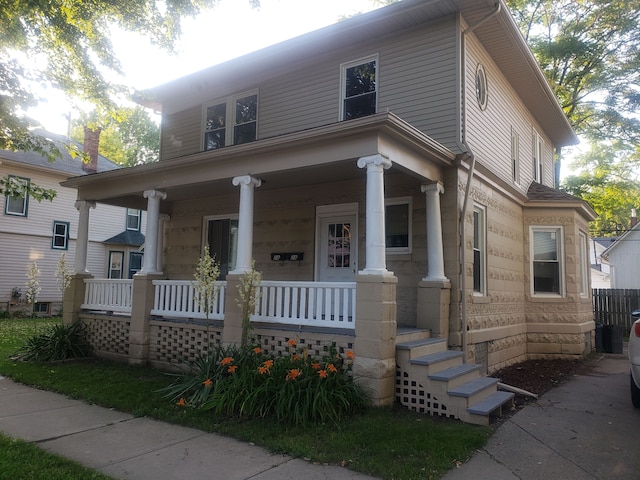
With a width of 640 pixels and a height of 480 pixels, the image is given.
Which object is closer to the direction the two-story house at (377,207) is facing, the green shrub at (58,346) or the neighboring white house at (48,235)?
the green shrub

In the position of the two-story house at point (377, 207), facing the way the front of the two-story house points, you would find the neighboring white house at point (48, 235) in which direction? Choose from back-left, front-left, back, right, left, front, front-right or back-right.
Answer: right

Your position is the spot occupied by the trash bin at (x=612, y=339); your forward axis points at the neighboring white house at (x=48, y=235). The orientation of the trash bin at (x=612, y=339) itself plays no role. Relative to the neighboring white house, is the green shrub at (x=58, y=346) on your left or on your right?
left

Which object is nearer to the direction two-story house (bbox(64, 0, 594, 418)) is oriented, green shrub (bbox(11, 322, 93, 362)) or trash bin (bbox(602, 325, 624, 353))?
the green shrub

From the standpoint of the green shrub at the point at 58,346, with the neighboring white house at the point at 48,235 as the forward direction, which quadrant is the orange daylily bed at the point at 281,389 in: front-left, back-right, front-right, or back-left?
back-right

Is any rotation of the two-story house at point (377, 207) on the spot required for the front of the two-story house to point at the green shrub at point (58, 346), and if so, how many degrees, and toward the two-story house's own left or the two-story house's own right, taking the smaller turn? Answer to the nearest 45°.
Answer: approximately 45° to the two-story house's own right

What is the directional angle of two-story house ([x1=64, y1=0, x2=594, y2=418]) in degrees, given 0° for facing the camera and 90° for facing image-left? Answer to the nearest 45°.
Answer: approximately 45°

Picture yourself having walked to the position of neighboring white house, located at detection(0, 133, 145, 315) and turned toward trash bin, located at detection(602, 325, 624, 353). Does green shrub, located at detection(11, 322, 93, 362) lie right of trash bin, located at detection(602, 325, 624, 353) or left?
right

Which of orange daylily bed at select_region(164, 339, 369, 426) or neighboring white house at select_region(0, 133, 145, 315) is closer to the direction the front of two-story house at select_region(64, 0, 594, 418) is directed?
the orange daylily bed

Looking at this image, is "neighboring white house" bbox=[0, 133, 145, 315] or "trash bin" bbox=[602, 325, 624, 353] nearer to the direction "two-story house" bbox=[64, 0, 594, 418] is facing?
the neighboring white house
